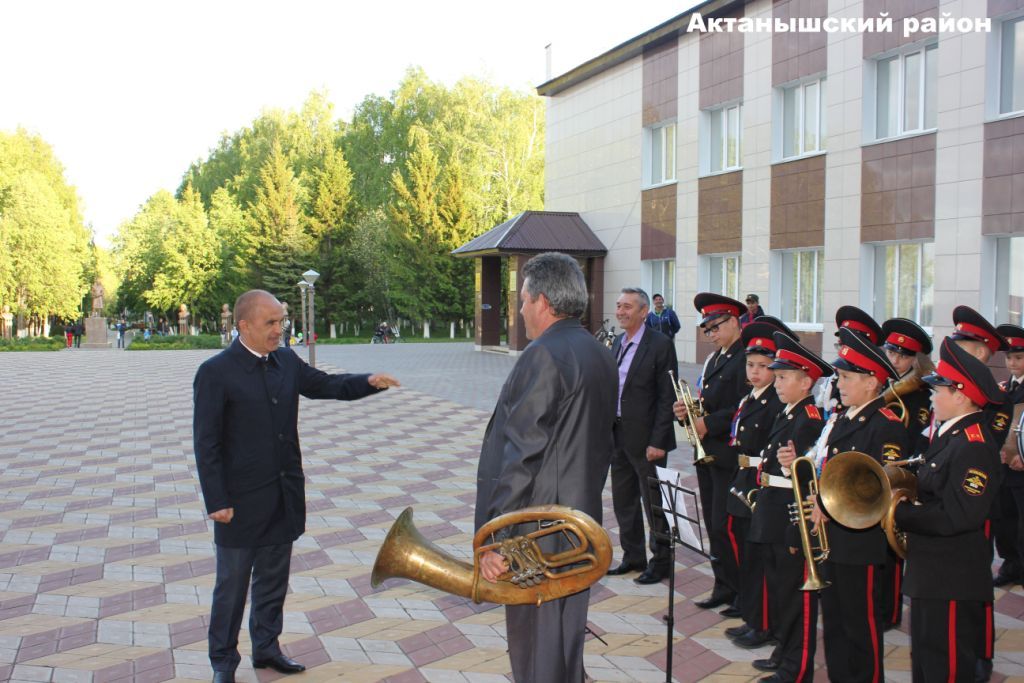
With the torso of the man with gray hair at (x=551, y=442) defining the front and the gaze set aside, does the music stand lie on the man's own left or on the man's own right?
on the man's own right

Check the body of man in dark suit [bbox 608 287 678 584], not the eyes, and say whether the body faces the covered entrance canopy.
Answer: no

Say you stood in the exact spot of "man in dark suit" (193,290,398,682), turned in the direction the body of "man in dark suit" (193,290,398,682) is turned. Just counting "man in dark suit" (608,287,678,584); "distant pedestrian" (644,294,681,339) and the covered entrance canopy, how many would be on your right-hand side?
0

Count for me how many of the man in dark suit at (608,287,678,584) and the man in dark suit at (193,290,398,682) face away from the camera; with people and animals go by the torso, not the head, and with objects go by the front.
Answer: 0

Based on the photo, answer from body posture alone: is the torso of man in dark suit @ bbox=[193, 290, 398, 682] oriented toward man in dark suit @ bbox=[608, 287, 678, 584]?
no

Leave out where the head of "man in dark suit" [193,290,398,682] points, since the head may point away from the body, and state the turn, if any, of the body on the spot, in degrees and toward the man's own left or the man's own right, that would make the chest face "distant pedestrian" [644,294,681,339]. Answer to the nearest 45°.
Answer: approximately 90° to the man's own left

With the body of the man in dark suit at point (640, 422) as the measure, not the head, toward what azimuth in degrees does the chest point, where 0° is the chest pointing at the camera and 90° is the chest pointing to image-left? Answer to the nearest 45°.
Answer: approximately 45°

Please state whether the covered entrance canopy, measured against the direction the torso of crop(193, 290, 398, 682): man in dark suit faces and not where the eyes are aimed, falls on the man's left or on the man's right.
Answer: on the man's left

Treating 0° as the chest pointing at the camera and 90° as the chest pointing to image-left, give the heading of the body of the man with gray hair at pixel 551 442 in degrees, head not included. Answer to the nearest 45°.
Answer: approximately 135°

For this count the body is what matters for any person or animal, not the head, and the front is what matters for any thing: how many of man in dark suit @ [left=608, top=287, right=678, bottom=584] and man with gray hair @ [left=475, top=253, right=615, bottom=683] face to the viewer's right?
0

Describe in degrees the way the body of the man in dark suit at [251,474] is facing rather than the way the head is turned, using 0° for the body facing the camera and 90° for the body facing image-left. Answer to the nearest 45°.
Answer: approximately 315°
